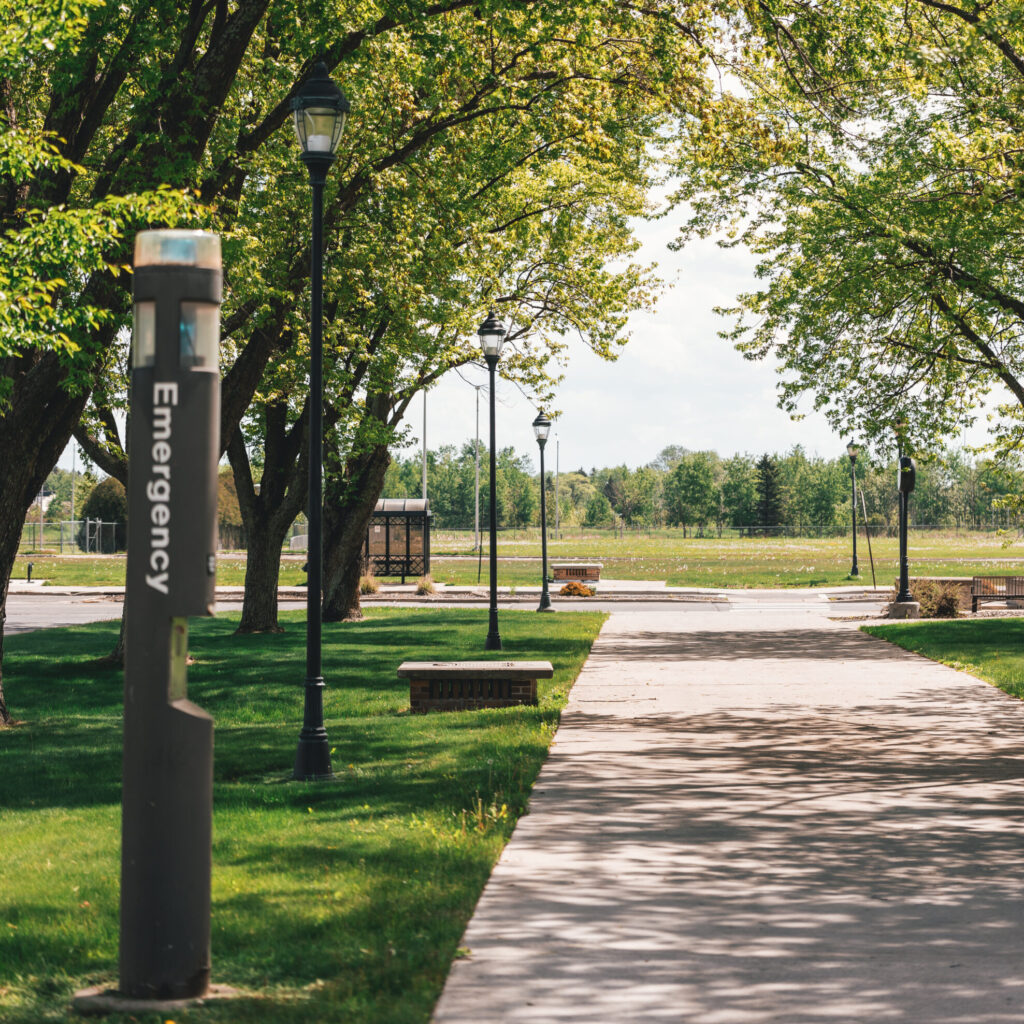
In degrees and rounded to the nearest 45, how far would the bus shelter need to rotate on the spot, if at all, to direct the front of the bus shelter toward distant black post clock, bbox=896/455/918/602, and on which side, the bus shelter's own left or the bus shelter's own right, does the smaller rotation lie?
approximately 45° to the bus shelter's own left

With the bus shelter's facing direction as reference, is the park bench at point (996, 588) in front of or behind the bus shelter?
in front

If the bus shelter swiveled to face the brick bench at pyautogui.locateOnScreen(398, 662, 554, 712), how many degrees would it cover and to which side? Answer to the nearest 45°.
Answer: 0° — it already faces it

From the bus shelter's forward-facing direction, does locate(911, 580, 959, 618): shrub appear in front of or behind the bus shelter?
in front

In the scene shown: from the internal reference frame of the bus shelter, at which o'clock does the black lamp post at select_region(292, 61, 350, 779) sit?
The black lamp post is roughly at 12 o'clock from the bus shelter.

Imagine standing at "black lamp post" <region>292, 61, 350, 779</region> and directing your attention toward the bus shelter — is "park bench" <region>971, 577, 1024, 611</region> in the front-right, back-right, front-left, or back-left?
front-right

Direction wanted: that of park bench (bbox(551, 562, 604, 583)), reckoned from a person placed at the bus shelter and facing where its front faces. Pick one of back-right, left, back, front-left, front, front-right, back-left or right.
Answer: front-left

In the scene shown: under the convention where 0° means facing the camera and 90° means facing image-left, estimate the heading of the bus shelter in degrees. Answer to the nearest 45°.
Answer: approximately 0°

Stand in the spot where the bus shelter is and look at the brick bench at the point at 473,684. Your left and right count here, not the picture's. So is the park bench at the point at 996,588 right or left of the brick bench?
left
